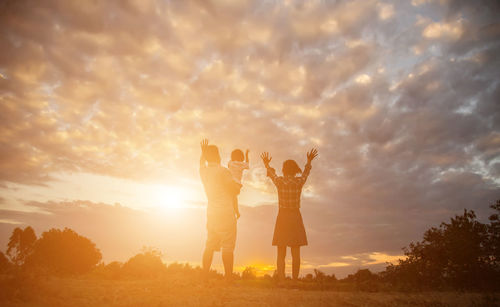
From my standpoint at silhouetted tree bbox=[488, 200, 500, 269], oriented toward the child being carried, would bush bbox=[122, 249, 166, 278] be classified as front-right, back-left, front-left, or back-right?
front-right

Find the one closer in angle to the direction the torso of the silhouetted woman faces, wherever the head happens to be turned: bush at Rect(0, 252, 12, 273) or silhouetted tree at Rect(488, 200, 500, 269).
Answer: the silhouetted tree

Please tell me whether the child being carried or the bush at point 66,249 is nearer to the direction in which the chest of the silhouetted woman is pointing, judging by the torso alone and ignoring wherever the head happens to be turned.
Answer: the bush

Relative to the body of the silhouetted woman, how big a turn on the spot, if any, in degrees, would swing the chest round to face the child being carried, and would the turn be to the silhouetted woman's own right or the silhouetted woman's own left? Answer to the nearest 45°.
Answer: approximately 135° to the silhouetted woman's own left

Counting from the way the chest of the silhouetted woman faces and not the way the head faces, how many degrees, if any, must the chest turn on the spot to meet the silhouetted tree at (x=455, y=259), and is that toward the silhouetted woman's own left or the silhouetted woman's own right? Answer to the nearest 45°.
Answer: approximately 45° to the silhouetted woman's own right

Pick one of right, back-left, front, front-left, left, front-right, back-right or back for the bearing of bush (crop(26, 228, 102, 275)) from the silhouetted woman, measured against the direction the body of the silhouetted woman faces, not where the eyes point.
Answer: front-left

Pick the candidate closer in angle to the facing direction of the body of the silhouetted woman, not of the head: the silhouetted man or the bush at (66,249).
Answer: the bush

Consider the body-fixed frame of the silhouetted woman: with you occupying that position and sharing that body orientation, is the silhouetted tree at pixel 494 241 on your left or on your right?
on your right

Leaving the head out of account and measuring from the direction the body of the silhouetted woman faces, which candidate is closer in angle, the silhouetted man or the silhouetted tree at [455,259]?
the silhouetted tree

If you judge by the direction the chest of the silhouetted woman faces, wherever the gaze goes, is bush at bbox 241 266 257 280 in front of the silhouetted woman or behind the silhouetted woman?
in front

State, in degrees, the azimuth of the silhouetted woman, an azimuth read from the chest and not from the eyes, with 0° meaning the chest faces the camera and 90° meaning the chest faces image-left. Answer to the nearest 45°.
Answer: approximately 180°

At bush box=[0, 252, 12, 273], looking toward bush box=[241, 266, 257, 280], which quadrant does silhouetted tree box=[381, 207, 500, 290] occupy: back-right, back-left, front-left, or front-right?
front-right

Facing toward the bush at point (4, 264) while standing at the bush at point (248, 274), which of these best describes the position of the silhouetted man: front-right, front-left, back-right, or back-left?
front-left
